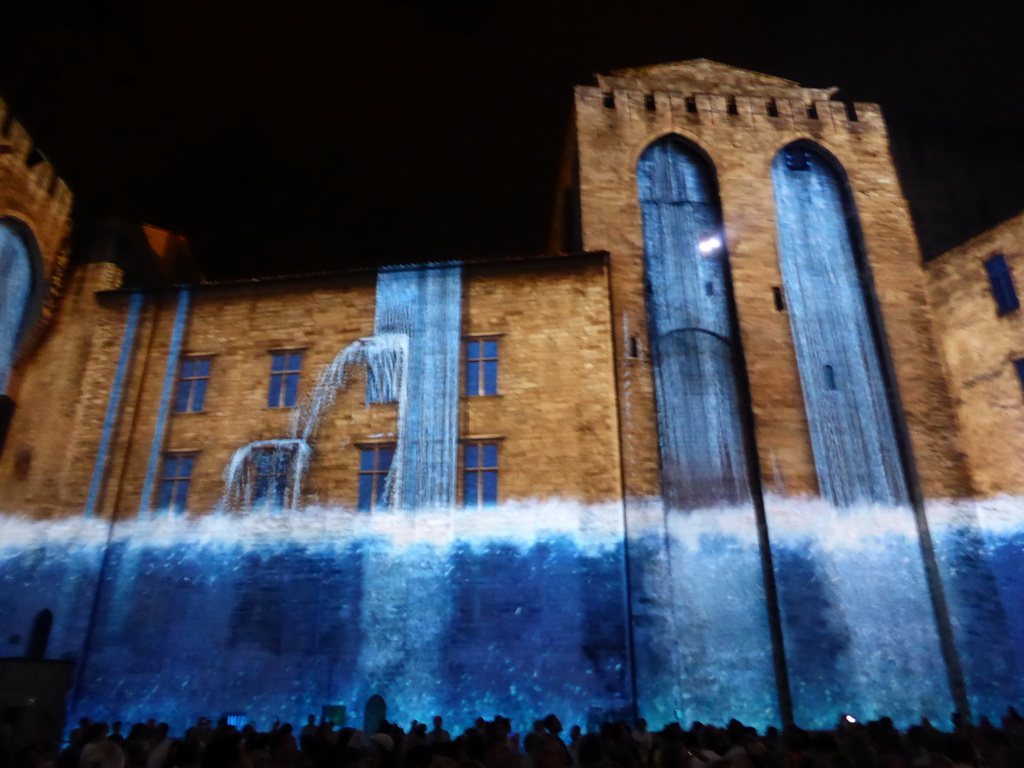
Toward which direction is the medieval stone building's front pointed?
toward the camera
